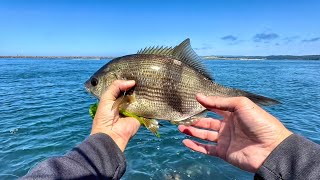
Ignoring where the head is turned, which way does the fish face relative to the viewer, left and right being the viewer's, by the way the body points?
facing to the left of the viewer
